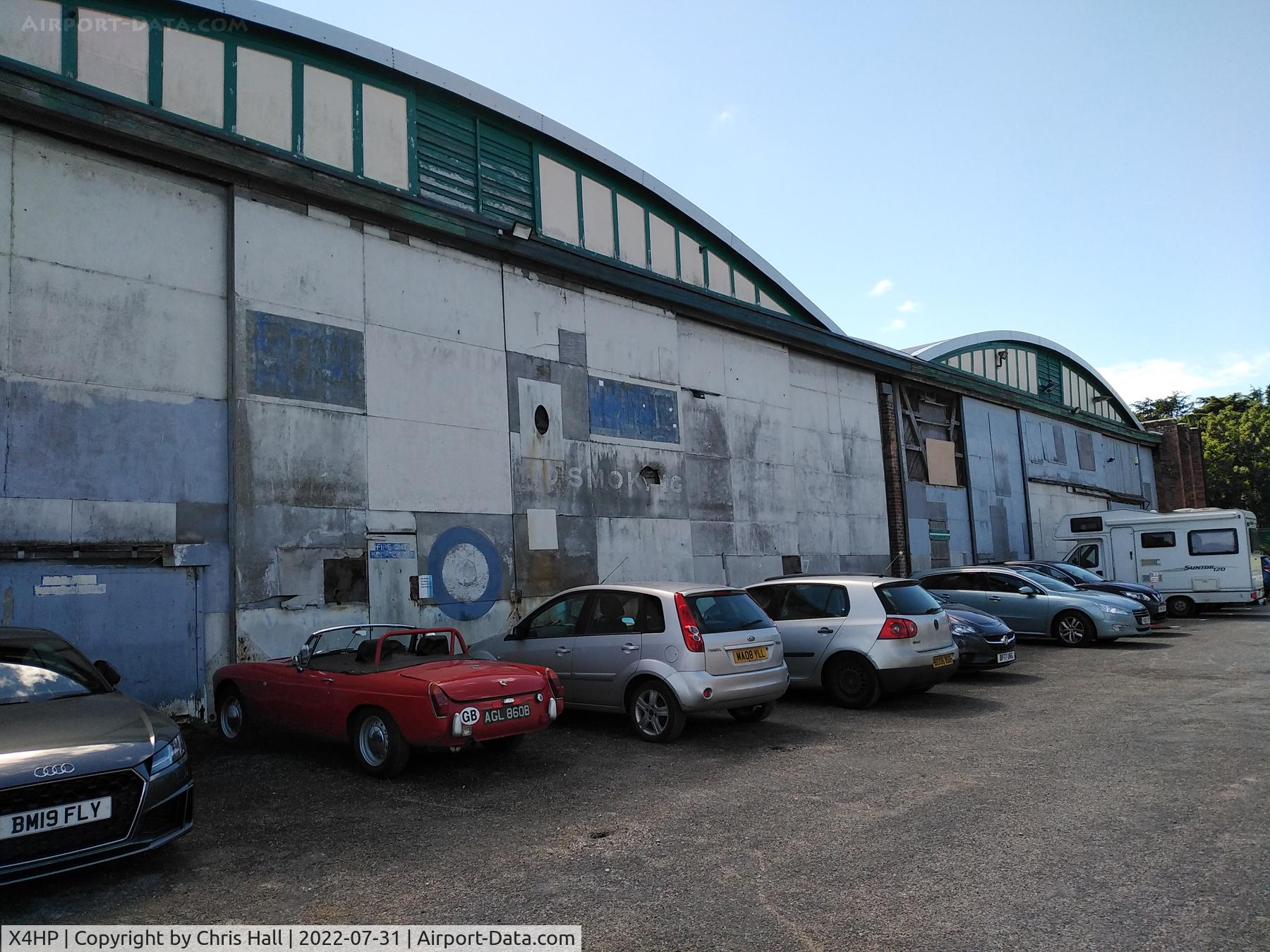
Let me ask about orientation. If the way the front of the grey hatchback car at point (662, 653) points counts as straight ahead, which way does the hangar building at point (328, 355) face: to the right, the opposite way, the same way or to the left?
the opposite way

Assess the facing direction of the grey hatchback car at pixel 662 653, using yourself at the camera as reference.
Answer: facing away from the viewer and to the left of the viewer

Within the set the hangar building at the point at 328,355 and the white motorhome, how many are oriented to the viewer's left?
1

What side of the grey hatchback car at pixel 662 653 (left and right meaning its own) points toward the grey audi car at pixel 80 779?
left

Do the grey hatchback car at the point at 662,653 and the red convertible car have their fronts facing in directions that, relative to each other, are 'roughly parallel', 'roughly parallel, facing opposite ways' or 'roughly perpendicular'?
roughly parallel

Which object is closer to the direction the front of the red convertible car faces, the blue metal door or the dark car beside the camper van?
the blue metal door

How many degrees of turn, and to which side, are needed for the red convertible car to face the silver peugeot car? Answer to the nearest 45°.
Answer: approximately 90° to its right

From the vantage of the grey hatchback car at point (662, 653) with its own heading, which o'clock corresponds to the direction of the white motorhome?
The white motorhome is roughly at 3 o'clock from the grey hatchback car.

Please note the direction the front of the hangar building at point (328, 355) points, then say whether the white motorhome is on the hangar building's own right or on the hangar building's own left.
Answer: on the hangar building's own left

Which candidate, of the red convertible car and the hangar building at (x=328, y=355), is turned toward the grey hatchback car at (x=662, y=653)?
the hangar building

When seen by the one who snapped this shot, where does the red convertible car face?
facing away from the viewer and to the left of the viewer

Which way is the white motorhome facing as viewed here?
to the viewer's left

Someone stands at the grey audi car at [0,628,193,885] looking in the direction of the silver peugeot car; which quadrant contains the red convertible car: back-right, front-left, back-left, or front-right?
front-left

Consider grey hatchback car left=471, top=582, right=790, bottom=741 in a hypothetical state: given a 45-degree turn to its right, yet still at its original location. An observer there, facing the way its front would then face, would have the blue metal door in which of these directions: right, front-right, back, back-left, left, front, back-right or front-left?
left

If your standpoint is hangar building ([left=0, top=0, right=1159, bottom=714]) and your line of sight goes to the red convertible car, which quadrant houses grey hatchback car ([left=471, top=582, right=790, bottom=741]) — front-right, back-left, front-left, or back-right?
front-left
